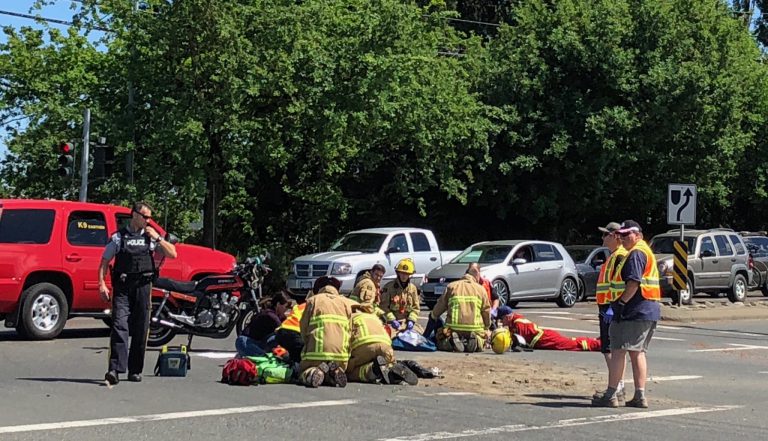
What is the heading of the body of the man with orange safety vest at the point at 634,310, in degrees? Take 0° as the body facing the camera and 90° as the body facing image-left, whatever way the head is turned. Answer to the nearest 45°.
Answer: approximately 90°

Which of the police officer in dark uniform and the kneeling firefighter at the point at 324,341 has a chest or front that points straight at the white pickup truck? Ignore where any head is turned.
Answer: the kneeling firefighter

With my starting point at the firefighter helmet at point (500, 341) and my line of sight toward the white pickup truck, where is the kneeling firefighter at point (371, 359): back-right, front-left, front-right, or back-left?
back-left

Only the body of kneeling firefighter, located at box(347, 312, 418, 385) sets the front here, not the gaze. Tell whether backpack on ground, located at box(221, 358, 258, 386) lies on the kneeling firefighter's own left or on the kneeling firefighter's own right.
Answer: on the kneeling firefighter's own left

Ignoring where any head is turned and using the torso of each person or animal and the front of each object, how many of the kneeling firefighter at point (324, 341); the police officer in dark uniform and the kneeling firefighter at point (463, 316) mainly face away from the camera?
2

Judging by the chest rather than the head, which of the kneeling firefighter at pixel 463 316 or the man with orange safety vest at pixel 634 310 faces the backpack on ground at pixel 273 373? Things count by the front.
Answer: the man with orange safety vest

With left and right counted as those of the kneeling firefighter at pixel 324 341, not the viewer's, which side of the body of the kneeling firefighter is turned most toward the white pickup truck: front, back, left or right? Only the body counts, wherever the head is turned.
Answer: front

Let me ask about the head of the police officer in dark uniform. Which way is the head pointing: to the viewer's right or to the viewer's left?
to the viewer's right

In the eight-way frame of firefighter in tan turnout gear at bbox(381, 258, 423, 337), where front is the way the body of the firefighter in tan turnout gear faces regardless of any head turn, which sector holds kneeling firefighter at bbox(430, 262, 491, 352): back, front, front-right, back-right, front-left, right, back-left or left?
front-left

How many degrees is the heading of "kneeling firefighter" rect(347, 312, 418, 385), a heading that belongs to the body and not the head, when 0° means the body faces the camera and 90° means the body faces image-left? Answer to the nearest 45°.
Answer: approximately 135°

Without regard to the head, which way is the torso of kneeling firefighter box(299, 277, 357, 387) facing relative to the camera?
away from the camera

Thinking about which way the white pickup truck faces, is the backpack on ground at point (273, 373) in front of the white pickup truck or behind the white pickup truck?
in front

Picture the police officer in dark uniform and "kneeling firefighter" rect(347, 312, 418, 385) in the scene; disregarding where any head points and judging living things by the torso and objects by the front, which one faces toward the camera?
the police officer in dark uniform

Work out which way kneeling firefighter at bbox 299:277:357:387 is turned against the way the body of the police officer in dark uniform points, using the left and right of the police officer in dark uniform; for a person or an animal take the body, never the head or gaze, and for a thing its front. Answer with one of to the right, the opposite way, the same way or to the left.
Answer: the opposite way

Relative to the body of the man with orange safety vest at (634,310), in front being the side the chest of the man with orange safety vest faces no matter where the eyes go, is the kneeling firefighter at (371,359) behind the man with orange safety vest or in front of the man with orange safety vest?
in front

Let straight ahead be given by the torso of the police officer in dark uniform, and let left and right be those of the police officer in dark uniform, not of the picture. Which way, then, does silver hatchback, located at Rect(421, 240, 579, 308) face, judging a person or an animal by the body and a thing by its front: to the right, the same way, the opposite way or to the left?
to the right

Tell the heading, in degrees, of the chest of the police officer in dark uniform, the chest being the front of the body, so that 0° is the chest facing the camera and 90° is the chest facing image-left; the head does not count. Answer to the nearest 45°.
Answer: approximately 0°

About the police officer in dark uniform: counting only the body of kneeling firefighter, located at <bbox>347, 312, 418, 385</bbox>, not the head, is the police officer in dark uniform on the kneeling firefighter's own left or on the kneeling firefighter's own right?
on the kneeling firefighter's own left

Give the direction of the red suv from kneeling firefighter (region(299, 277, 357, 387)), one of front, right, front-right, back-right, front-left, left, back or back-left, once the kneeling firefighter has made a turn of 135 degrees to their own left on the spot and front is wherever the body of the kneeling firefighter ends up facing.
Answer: right

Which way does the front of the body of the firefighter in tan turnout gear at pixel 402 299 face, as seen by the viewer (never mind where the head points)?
toward the camera
